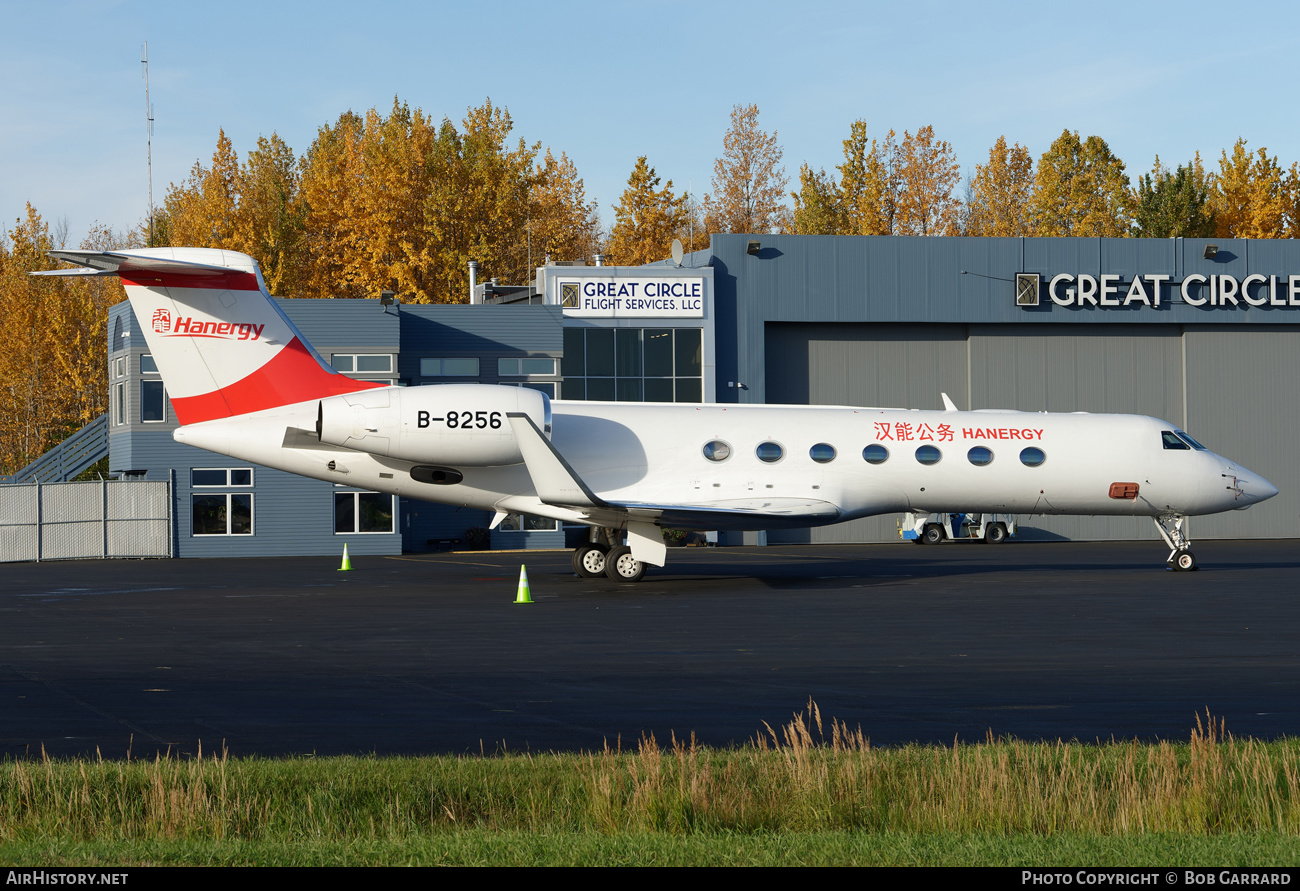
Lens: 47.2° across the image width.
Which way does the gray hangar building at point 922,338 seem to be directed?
toward the camera

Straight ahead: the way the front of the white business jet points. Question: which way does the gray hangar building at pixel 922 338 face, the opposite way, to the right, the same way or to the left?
to the right

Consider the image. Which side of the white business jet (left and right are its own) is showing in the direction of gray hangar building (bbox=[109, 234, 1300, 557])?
left

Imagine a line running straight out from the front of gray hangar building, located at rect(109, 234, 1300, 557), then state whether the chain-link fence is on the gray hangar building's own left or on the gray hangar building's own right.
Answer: on the gray hangar building's own right

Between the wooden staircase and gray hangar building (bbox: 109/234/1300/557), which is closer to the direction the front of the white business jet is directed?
the gray hangar building

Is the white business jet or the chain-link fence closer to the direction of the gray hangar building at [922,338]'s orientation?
the white business jet

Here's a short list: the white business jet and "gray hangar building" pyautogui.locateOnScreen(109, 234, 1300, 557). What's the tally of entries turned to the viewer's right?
1

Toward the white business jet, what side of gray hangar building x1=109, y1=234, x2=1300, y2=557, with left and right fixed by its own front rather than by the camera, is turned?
front

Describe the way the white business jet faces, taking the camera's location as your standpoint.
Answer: facing to the right of the viewer

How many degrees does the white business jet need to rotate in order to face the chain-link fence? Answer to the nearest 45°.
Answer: approximately 135° to its left
